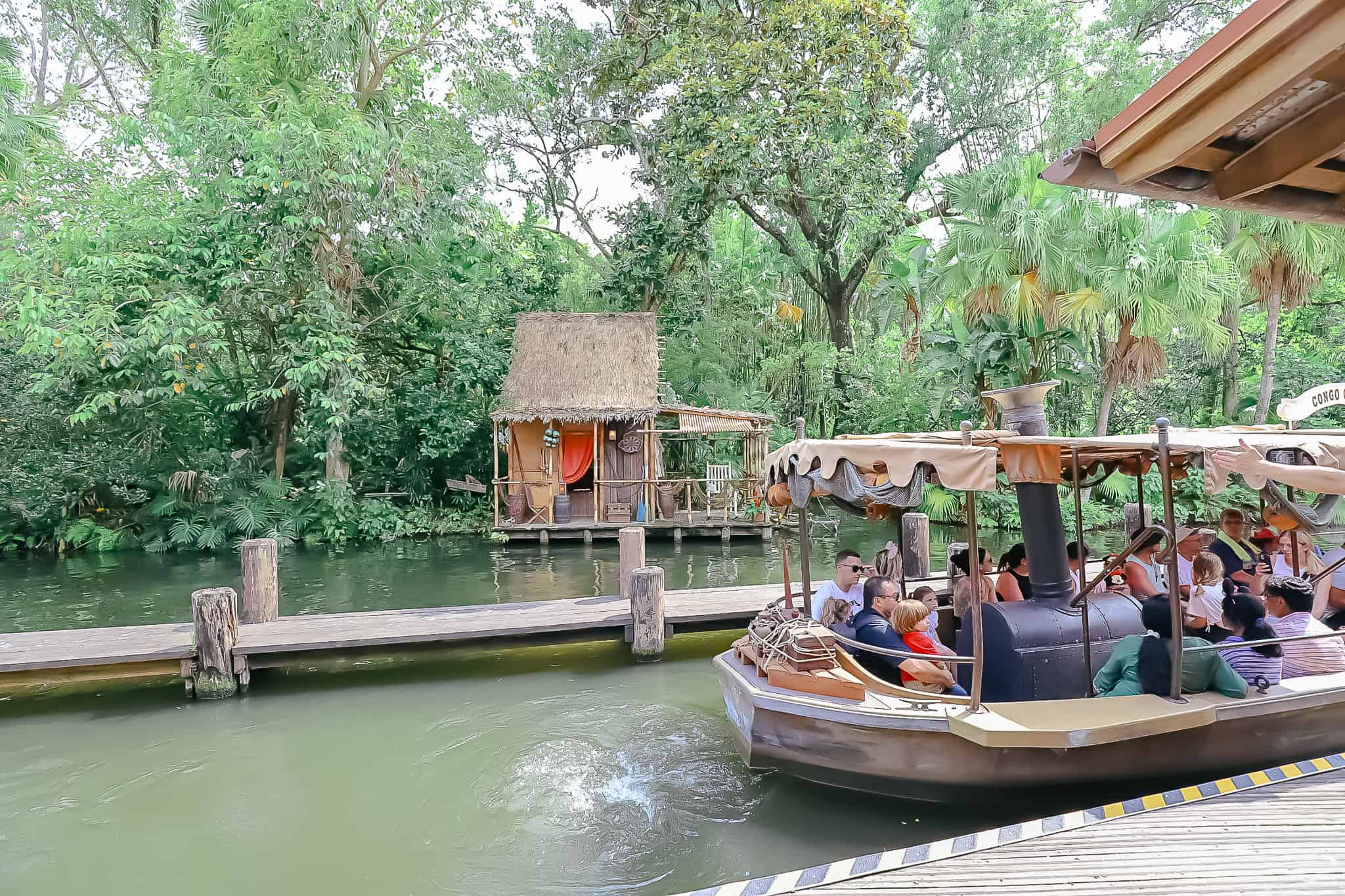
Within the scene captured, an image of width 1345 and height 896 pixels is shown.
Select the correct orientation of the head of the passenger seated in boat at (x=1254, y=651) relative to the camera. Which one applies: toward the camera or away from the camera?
away from the camera

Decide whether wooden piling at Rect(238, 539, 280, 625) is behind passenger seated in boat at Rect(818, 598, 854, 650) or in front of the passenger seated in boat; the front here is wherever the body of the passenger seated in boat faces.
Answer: behind

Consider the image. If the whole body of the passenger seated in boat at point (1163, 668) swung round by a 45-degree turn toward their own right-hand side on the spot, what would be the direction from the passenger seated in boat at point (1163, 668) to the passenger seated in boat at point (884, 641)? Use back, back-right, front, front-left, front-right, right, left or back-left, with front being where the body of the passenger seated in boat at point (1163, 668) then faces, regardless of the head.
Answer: back-left

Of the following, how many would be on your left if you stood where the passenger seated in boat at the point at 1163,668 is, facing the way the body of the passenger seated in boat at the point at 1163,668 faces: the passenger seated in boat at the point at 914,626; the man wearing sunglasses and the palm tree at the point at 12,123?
3

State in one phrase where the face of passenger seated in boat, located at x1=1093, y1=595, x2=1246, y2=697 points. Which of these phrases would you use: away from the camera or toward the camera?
away from the camera

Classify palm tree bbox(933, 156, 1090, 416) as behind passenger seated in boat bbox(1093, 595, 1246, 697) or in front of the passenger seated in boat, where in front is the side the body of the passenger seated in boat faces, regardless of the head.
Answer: in front
